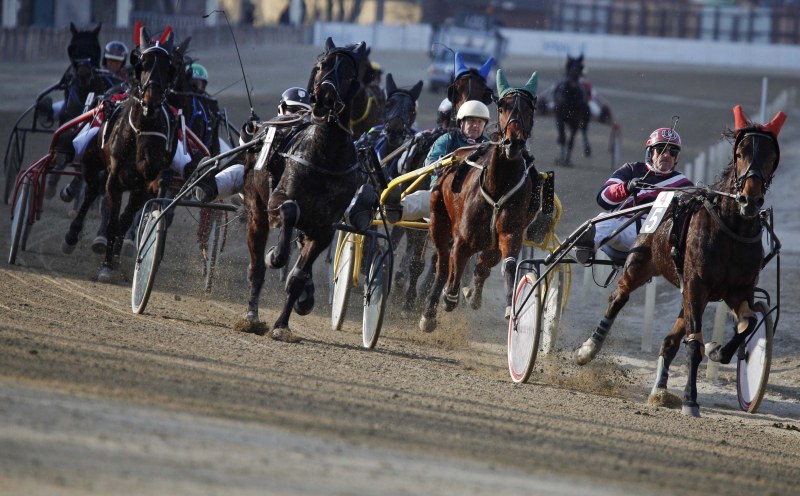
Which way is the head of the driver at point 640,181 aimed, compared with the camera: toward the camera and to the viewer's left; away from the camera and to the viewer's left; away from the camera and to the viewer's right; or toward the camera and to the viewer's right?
toward the camera and to the viewer's right

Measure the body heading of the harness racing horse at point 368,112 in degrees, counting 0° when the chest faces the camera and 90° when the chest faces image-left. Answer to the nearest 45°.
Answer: approximately 315°

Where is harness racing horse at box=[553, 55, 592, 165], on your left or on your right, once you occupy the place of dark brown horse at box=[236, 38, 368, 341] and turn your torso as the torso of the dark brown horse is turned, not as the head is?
on your left

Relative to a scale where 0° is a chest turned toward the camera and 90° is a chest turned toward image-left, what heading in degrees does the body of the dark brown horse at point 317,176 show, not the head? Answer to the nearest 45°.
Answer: approximately 315°

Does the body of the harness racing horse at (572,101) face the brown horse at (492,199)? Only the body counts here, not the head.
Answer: yes

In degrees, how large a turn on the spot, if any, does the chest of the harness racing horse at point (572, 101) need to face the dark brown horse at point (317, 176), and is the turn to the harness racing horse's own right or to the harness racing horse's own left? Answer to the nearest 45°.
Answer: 0° — it already faces it

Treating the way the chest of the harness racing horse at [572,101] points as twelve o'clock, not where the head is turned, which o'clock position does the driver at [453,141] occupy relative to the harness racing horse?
The driver is roughly at 12 o'clock from the harness racing horse.

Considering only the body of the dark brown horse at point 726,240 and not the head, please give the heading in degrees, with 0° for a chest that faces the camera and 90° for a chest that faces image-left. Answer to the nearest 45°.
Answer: approximately 315°

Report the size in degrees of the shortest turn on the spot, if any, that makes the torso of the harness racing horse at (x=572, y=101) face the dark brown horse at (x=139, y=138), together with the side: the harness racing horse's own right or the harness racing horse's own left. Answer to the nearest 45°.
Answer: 0° — it already faces it

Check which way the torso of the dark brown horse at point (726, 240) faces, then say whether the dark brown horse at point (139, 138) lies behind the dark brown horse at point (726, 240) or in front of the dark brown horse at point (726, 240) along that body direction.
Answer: behind
